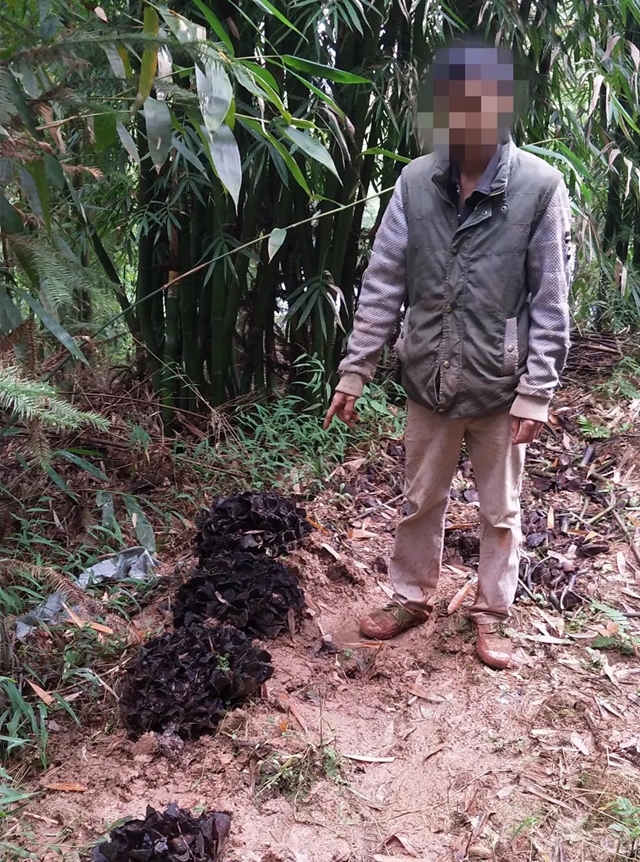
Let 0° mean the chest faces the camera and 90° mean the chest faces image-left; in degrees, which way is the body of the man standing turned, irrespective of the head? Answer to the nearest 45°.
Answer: approximately 45°

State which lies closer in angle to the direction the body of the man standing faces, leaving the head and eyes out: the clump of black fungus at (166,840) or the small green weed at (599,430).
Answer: the clump of black fungus

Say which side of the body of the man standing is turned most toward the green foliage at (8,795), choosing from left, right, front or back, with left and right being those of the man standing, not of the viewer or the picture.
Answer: front

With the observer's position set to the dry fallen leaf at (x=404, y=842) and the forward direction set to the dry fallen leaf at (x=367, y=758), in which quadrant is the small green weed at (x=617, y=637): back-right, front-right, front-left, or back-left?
front-right

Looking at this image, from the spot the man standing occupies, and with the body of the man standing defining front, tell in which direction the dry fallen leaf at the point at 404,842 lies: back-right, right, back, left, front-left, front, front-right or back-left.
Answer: front-left
